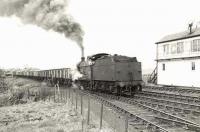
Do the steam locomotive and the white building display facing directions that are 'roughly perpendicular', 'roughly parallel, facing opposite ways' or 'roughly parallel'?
roughly perpendicular

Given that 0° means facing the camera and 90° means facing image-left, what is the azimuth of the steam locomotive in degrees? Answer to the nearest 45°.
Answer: approximately 135°

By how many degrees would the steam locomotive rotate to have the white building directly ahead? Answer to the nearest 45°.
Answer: approximately 90° to its right

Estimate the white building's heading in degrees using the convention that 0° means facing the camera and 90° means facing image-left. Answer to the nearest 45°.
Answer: approximately 45°
